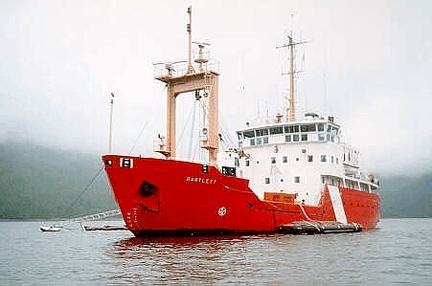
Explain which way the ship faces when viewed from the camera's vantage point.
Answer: facing the viewer and to the left of the viewer
